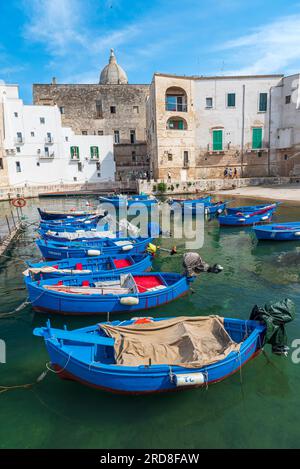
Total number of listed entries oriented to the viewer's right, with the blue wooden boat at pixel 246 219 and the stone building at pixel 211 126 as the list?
1

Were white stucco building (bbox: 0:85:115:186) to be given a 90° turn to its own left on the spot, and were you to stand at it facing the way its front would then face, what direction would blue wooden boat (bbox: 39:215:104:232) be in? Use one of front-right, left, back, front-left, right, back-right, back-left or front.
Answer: right

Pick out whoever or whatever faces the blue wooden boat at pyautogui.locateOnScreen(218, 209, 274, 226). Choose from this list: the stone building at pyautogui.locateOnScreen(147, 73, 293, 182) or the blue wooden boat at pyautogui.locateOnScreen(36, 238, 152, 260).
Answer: the stone building

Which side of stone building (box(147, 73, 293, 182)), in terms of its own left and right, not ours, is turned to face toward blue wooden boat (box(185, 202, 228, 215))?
front

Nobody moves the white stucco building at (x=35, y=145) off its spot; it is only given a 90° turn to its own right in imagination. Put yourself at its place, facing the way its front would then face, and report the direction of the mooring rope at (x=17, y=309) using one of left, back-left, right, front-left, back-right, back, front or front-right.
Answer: left

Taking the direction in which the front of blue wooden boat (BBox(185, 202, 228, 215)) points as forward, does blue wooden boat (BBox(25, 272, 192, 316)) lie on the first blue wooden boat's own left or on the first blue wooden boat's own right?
on the first blue wooden boat's own right

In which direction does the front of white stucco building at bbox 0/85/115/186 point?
toward the camera

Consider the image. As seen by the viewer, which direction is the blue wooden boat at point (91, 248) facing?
to the viewer's left

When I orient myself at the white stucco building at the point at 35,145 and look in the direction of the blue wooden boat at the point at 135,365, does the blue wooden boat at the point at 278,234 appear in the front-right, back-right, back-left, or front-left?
front-left

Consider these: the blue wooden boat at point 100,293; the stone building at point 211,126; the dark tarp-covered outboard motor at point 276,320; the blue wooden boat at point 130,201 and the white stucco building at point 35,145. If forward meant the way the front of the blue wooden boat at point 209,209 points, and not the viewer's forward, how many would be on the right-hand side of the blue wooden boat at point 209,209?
2

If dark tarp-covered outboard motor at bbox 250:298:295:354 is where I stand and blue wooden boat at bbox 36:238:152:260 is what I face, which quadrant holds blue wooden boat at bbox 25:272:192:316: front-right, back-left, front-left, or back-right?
front-left

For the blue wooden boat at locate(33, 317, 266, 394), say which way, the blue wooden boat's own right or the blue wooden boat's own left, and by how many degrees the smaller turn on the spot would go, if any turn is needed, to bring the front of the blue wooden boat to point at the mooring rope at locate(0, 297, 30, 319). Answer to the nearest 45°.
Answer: approximately 45° to the blue wooden boat's own right

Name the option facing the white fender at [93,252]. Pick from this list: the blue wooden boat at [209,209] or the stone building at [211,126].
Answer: the stone building

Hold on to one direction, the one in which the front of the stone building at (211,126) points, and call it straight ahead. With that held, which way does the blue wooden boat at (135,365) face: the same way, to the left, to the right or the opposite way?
to the right

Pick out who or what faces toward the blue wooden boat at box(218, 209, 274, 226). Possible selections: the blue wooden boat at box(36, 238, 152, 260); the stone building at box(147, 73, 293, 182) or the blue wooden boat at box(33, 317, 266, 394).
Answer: the stone building

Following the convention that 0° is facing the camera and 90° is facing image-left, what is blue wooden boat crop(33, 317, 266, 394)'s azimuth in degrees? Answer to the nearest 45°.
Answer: approximately 90°
